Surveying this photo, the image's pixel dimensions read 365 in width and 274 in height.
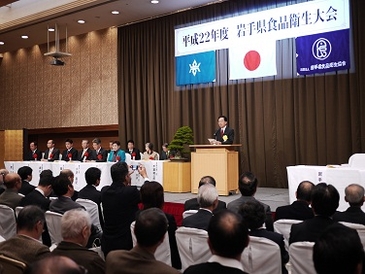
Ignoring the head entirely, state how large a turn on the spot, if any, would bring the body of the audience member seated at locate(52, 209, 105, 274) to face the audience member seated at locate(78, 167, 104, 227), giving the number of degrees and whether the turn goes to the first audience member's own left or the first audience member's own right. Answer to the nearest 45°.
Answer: approximately 45° to the first audience member's own left

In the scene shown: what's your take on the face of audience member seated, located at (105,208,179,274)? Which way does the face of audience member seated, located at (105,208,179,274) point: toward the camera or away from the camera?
away from the camera

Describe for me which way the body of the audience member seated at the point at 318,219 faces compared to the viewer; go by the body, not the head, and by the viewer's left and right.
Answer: facing away from the viewer

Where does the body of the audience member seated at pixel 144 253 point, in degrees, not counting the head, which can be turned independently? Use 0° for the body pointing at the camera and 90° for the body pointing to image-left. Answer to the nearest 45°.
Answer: approximately 225°

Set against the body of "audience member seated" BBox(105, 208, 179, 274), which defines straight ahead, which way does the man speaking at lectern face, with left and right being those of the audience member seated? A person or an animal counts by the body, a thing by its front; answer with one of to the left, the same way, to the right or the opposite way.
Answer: the opposite way

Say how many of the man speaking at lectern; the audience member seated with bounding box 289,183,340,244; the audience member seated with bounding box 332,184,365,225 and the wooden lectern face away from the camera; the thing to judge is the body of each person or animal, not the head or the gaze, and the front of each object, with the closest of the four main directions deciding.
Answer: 2

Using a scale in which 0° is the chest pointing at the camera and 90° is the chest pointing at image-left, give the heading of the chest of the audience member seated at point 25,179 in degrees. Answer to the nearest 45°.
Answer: approximately 225°

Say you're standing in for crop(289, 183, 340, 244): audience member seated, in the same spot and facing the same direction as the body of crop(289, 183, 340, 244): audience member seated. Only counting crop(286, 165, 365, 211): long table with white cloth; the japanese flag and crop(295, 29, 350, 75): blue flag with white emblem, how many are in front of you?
3

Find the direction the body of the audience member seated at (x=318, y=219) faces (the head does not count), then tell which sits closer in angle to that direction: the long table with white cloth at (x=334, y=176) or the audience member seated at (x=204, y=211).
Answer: the long table with white cloth

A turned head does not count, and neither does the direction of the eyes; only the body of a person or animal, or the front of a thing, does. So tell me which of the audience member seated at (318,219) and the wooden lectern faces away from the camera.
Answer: the audience member seated

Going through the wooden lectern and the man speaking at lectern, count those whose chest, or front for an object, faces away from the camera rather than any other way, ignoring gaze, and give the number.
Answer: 0

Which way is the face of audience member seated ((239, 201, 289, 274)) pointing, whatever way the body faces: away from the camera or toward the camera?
away from the camera

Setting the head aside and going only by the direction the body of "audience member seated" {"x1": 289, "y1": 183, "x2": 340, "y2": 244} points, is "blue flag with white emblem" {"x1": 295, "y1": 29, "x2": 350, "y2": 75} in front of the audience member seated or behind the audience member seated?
in front

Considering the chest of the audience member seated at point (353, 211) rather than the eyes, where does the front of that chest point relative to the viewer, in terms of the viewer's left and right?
facing away from the viewer

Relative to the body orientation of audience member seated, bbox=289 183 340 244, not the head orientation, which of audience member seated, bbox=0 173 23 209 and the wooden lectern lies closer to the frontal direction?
the wooden lectern

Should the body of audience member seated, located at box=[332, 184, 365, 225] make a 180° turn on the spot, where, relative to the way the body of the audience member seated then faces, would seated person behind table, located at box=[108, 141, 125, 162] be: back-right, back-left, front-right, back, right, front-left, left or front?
back-right
